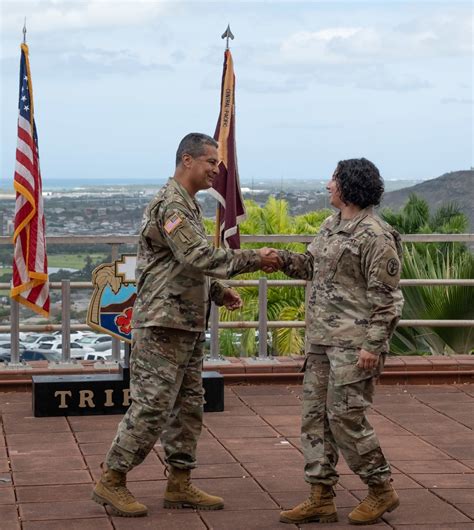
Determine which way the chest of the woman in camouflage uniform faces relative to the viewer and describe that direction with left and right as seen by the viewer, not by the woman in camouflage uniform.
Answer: facing the viewer and to the left of the viewer

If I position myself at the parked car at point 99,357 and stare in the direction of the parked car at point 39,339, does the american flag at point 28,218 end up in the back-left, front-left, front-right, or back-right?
back-left

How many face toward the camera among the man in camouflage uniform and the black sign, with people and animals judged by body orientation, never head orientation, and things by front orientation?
1

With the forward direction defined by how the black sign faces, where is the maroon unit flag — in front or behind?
behind

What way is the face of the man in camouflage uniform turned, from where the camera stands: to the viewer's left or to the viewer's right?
to the viewer's right

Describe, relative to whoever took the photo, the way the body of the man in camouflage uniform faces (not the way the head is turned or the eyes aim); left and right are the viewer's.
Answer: facing to the right of the viewer

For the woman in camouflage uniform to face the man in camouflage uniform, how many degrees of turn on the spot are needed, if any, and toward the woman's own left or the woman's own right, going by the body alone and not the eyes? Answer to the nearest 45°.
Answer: approximately 45° to the woman's own right

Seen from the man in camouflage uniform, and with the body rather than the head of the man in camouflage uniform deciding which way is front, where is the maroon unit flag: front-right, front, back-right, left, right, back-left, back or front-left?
left

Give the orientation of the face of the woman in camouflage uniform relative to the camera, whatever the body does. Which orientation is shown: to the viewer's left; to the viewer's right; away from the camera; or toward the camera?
to the viewer's left

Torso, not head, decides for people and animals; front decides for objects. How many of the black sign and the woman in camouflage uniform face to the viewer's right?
0

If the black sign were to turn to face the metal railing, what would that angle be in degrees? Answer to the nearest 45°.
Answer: approximately 180°

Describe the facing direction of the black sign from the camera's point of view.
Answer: facing the viewer

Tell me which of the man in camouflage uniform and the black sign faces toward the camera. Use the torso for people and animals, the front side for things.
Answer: the black sign

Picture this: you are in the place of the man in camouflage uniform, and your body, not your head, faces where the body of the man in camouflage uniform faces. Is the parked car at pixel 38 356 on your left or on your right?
on your left

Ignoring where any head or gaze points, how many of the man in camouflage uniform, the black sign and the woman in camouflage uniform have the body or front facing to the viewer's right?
1
